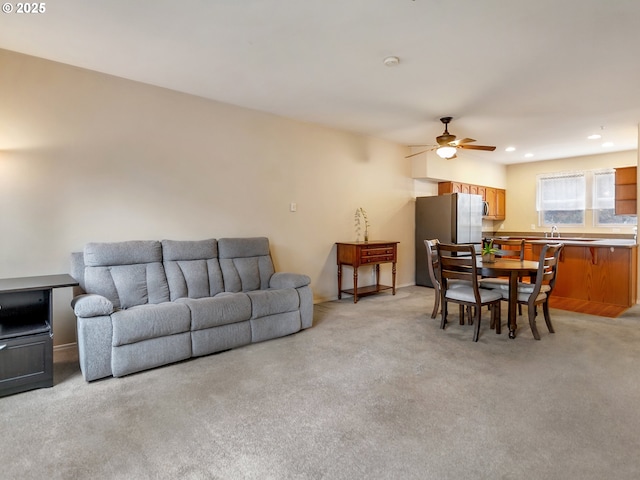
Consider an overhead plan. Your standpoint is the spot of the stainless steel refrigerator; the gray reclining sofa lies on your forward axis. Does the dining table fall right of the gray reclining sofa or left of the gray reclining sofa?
left

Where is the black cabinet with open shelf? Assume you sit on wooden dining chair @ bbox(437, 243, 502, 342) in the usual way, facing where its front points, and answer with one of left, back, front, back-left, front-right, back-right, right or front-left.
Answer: back

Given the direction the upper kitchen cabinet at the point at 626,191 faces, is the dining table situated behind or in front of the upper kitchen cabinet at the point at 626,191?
in front

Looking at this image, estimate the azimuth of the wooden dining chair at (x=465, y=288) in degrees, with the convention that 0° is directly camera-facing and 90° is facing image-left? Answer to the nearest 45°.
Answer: approximately 225°

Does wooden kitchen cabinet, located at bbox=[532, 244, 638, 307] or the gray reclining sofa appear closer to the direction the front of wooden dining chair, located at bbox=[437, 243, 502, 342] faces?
the wooden kitchen cabinet

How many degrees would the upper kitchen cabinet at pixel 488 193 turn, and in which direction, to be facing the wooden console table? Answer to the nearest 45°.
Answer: approximately 90° to its right

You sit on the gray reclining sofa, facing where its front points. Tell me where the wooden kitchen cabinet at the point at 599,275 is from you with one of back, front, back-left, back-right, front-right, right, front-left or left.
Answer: front-left

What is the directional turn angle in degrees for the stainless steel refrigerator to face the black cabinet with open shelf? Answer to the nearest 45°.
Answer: approximately 90° to its right

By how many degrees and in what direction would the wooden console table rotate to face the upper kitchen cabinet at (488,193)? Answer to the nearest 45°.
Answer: approximately 90° to its left

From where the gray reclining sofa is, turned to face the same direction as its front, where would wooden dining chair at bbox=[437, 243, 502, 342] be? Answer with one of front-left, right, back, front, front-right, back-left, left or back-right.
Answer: front-left

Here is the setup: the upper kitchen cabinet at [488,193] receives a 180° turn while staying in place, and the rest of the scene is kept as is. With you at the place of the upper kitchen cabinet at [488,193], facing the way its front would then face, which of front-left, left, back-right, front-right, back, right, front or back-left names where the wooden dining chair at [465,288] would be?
back-left

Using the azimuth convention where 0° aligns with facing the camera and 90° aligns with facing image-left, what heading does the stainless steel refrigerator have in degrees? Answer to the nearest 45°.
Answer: approximately 315°
